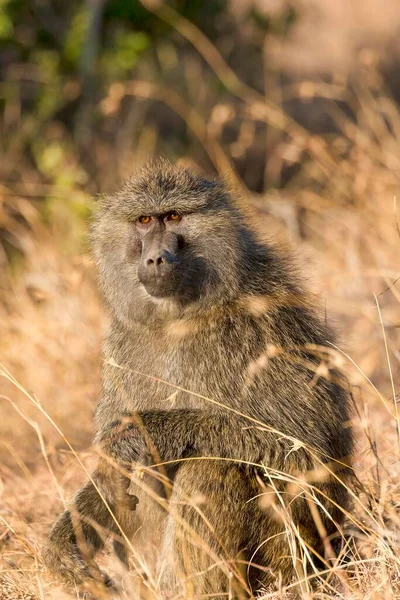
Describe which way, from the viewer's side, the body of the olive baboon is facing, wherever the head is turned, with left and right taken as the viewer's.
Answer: facing the viewer and to the left of the viewer
